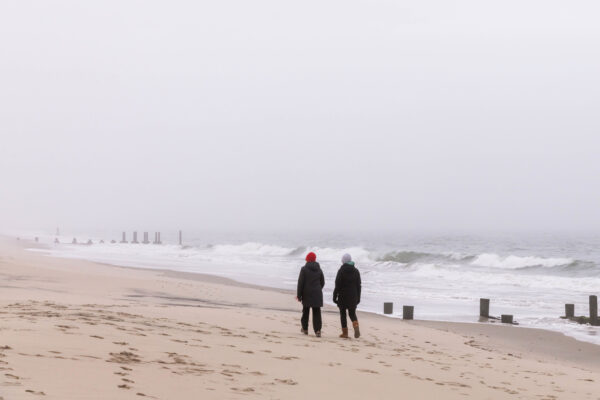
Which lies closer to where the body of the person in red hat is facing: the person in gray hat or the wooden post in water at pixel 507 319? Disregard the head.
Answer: the wooden post in water

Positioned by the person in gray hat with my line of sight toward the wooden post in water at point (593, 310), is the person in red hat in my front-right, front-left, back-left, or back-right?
back-left

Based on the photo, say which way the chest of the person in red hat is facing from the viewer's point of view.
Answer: away from the camera

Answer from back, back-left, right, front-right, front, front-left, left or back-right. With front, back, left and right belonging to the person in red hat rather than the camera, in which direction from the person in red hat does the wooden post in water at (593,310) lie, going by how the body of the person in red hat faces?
front-right

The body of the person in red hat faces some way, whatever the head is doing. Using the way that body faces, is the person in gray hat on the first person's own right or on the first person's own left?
on the first person's own right

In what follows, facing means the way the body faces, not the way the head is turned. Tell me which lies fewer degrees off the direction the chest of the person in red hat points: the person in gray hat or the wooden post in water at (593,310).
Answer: the wooden post in water

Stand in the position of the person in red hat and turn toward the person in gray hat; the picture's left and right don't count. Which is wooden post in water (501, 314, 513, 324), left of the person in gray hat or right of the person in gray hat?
left

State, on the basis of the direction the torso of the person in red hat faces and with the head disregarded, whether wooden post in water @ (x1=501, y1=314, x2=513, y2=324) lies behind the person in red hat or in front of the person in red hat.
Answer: in front

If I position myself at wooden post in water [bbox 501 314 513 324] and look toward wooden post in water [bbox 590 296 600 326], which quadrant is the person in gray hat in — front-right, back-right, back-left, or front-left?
back-right
